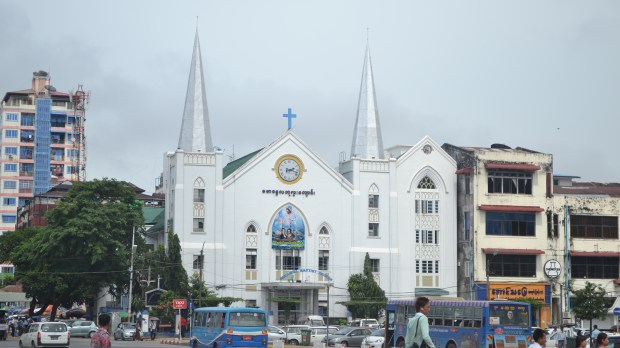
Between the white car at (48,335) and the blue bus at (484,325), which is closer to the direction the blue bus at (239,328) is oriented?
the white car

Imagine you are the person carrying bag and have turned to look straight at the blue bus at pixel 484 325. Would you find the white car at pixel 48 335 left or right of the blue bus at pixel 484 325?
left
